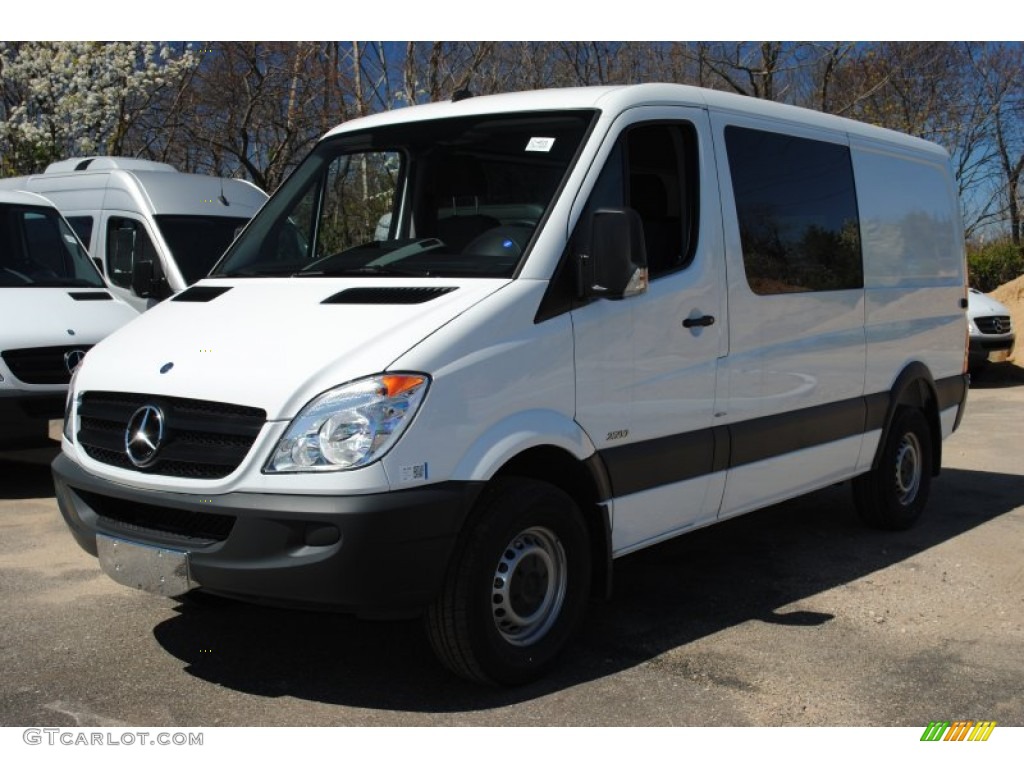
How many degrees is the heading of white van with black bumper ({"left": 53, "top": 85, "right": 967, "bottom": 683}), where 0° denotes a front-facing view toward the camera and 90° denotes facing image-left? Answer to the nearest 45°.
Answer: approximately 45°

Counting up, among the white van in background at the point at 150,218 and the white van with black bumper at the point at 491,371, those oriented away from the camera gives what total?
0

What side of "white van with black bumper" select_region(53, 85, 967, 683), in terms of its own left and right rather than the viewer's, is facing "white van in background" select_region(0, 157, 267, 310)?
right

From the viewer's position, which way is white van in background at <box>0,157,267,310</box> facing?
facing the viewer and to the right of the viewer

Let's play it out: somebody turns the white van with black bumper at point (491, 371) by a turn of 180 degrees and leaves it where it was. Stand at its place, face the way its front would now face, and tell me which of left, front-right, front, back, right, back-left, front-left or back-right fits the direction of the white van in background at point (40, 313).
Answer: left

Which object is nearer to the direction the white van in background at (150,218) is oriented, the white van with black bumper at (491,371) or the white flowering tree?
the white van with black bumper

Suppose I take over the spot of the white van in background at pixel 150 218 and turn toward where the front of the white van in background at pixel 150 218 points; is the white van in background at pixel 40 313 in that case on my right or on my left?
on my right
